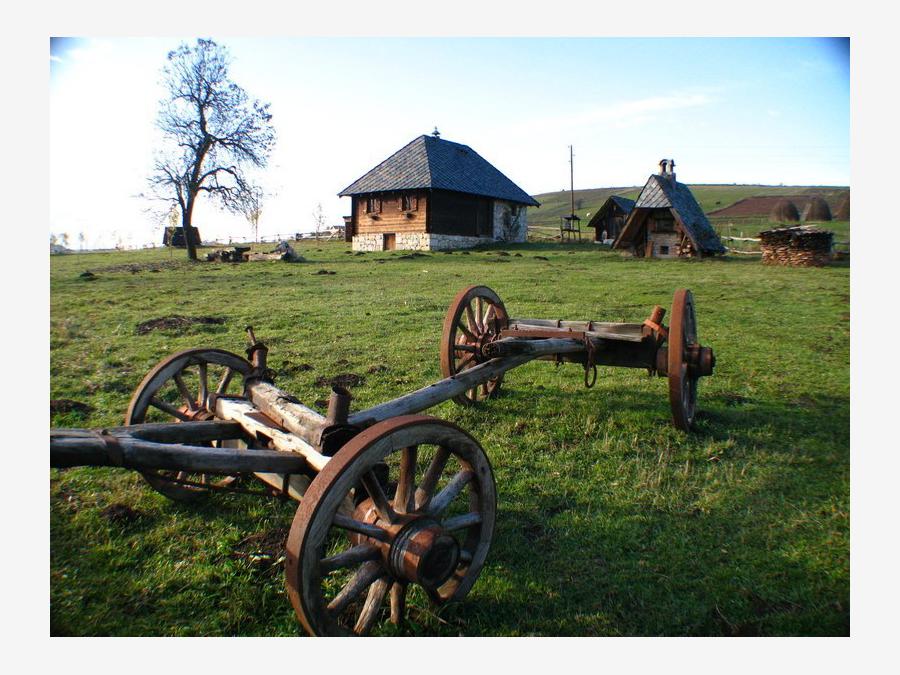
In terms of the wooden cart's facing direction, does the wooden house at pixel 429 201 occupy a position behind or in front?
behind

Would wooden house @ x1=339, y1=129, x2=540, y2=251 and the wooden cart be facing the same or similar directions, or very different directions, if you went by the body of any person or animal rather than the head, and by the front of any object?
same or similar directions

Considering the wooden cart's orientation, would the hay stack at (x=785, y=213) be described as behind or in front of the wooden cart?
behind

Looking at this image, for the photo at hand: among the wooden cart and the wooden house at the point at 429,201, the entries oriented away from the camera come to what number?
0

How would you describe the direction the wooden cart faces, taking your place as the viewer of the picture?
facing the viewer and to the left of the viewer

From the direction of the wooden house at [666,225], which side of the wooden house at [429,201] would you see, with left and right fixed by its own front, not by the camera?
left

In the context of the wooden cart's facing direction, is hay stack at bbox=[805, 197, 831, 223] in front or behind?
behind

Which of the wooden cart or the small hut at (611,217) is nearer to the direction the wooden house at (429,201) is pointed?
the wooden cart
